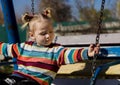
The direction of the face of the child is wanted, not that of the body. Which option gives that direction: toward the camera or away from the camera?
toward the camera

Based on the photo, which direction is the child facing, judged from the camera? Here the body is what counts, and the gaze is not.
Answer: toward the camera

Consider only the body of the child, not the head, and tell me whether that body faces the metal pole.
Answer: no
